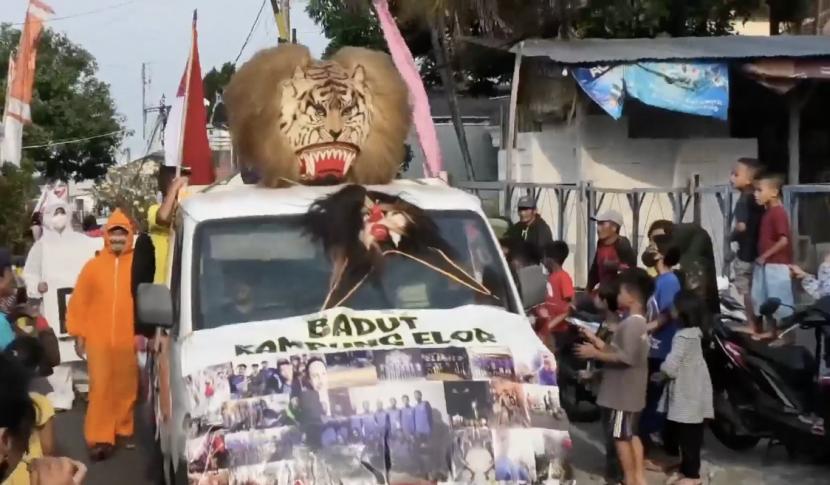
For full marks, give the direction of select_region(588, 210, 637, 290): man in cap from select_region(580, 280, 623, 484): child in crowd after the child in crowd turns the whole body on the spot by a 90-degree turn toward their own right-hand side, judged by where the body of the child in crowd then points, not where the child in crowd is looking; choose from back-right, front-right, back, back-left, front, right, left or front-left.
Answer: front

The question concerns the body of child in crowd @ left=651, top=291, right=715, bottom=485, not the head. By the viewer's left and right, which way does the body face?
facing away from the viewer and to the left of the viewer

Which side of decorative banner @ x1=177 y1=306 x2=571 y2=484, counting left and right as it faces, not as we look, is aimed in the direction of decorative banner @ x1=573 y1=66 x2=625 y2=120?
back

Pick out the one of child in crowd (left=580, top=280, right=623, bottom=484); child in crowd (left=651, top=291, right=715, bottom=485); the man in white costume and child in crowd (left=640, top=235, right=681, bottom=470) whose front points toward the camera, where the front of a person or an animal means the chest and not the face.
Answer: the man in white costume

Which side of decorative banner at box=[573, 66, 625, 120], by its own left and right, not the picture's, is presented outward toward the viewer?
front

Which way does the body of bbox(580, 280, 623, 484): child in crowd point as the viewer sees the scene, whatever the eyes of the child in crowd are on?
to the viewer's left

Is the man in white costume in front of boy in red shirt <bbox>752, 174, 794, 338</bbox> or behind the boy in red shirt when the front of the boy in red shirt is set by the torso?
in front

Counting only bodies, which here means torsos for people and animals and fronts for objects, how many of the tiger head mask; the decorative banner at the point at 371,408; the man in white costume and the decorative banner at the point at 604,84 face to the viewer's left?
0

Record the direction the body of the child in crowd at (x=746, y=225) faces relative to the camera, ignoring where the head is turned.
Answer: to the viewer's left

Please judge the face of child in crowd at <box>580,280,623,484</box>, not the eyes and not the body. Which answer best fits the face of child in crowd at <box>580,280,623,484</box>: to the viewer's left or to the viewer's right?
to the viewer's left

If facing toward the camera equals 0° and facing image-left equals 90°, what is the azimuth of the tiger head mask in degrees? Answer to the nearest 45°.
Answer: approximately 0°

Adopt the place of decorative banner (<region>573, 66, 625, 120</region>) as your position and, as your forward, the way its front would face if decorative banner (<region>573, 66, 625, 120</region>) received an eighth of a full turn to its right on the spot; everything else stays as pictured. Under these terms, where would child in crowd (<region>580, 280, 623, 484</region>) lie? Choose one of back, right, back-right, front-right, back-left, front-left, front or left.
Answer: front-left

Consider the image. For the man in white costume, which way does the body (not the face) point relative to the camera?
toward the camera

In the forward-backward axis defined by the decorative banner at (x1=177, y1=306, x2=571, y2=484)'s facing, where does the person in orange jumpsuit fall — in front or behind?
behind

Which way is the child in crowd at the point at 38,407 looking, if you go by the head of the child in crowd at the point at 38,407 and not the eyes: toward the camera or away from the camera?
away from the camera

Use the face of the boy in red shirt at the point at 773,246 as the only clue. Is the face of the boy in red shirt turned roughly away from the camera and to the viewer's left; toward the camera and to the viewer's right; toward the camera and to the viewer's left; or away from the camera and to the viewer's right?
toward the camera and to the viewer's left
